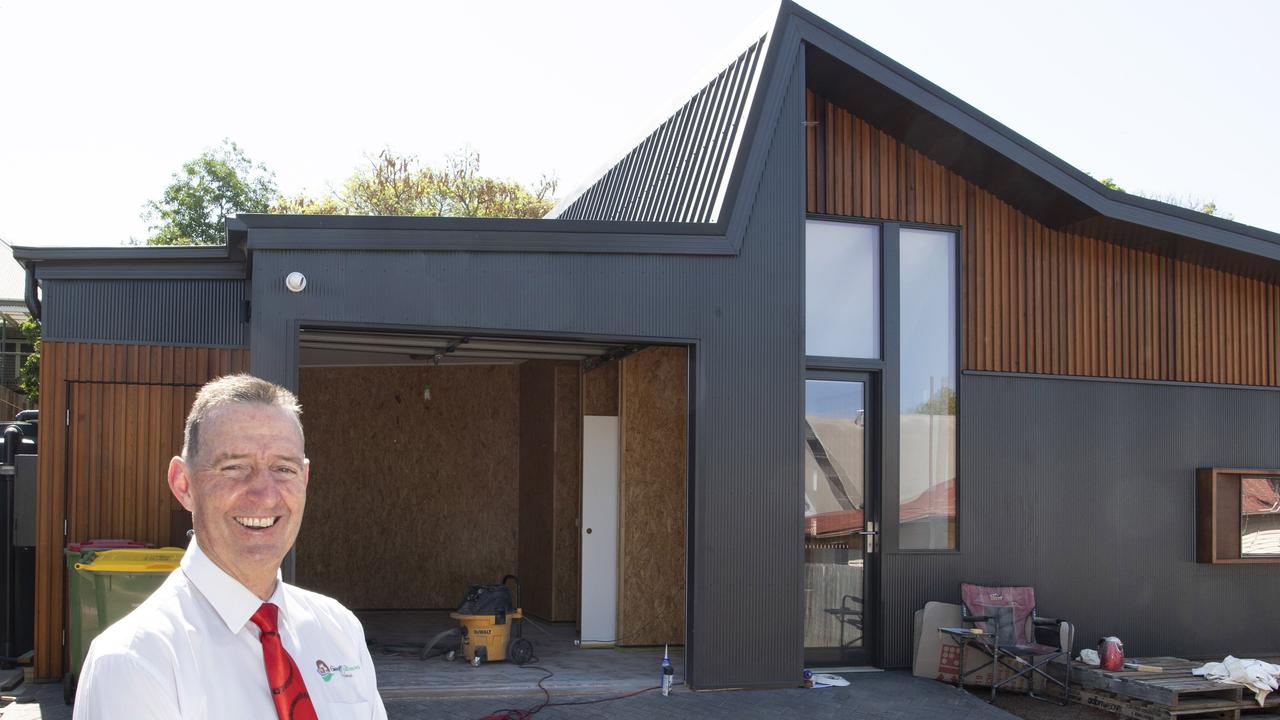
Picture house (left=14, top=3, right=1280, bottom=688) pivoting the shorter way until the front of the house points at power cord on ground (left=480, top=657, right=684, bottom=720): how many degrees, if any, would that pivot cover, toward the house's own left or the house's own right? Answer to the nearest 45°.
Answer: approximately 45° to the house's own right

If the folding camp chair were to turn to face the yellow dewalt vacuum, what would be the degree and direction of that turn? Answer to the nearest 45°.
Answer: approximately 135° to its right

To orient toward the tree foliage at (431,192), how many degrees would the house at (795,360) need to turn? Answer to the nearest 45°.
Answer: approximately 180°

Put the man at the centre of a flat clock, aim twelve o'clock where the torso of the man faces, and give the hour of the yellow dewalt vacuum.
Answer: The yellow dewalt vacuum is roughly at 8 o'clock from the man.

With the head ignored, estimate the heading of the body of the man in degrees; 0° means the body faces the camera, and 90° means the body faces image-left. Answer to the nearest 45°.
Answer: approximately 315°

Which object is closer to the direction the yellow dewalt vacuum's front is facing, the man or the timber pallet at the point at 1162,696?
the man
